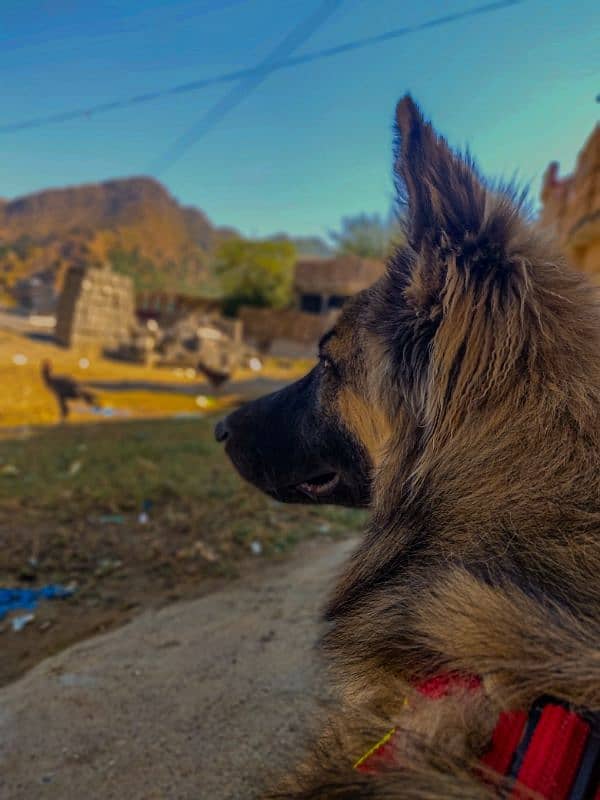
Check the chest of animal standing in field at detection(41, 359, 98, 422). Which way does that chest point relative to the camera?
to the viewer's left

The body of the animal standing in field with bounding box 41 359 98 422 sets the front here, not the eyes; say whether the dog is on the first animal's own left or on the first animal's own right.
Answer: on the first animal's own left

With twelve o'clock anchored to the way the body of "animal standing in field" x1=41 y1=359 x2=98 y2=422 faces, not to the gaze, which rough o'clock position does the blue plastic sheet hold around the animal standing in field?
The blue plastic sheet is roughly at 9 o'clock from the animal standing in field.

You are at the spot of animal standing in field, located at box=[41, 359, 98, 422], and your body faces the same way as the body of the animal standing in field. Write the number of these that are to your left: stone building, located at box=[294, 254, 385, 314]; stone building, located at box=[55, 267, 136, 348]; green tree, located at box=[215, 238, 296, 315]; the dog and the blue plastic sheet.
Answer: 2

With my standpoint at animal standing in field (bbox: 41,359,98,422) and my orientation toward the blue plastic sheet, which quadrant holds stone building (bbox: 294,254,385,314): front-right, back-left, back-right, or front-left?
back-left
